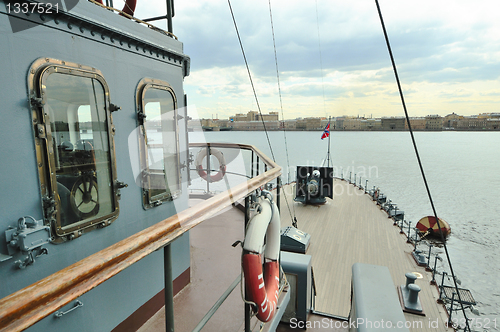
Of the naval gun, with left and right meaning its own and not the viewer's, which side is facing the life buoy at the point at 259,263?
back

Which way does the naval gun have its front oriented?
away from the camera

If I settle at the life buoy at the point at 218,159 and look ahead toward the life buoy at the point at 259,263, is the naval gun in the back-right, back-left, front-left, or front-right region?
back-left

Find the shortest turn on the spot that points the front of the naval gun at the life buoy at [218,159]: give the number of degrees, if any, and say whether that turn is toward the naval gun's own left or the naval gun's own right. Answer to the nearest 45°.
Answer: approximately 180°
